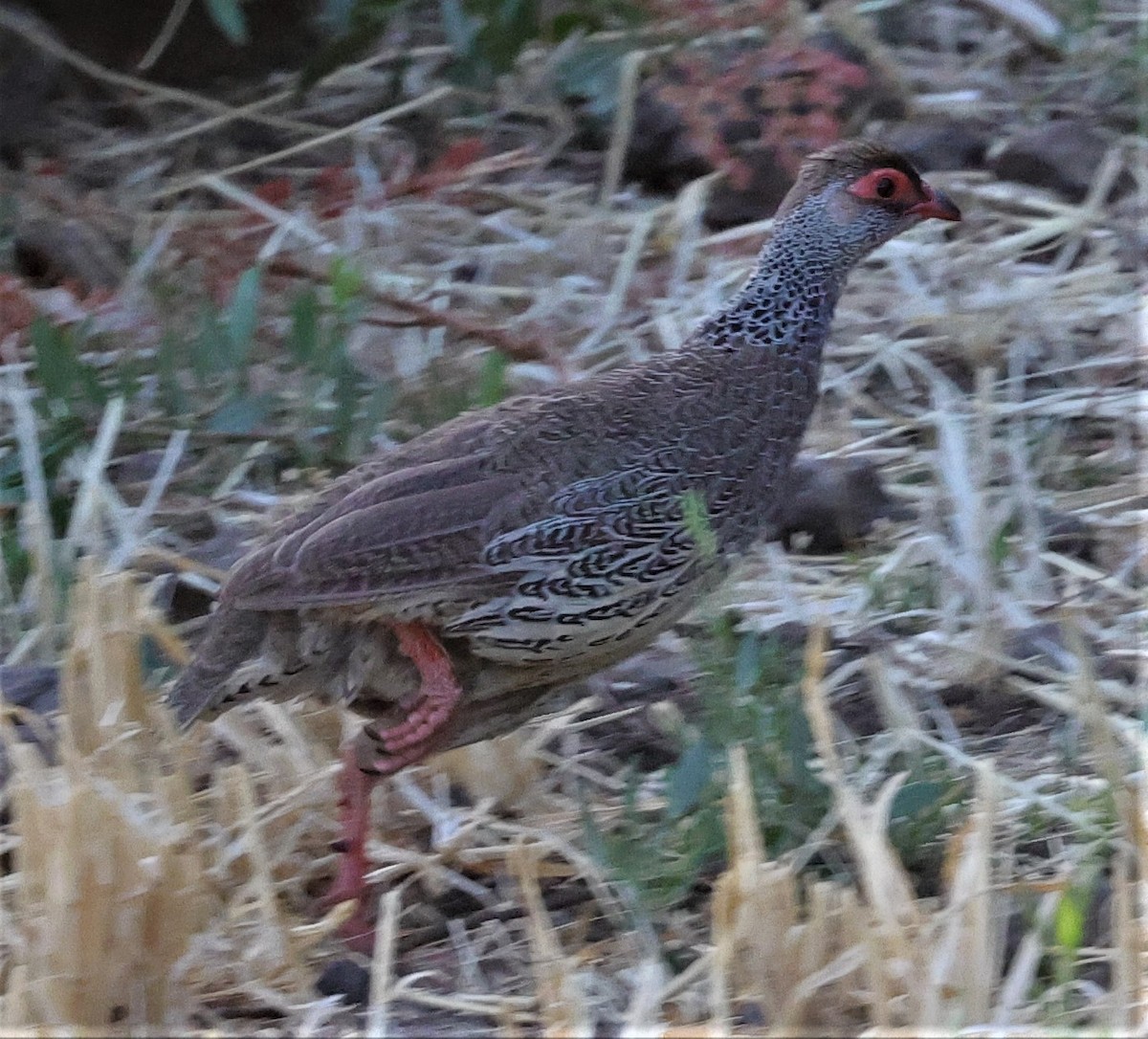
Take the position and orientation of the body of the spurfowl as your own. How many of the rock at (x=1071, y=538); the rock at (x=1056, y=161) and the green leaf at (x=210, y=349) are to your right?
0

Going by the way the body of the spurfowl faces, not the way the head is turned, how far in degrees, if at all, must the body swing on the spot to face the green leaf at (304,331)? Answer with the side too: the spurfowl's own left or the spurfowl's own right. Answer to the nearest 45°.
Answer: approximately 90° to the spurfowl's own left

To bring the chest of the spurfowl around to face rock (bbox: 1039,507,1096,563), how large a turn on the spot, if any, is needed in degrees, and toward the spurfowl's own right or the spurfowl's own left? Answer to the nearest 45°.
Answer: approximately 45° to the spurfowl's own left

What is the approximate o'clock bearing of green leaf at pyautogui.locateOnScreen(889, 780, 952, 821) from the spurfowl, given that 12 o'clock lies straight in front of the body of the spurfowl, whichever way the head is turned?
The green leaf is roughly at 1 o'clock from the spurfowl.

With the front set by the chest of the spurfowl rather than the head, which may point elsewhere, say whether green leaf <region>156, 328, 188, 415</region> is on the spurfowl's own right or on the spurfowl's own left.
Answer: on the spurfowl's own left

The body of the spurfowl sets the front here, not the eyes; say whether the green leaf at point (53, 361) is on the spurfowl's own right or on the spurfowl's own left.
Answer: on the spurfowl's own left

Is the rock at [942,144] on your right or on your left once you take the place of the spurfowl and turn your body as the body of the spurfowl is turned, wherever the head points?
on your left

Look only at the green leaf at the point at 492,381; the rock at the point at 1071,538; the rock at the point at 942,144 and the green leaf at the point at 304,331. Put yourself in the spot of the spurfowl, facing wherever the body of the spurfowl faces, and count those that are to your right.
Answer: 0

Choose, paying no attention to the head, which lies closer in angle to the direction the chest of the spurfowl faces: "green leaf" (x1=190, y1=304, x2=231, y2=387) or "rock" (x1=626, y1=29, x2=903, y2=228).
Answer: the rock

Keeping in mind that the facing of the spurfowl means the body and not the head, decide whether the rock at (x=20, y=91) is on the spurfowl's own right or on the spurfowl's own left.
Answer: on the spurfowl's own left

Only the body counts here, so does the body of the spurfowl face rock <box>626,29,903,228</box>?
no

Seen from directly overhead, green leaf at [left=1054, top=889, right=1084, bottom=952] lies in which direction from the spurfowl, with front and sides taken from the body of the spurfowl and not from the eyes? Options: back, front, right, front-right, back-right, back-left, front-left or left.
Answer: front-right

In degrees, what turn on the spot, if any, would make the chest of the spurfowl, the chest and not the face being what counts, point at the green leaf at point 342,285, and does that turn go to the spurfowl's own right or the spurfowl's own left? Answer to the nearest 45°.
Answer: approximately 90° to the spurfowl's own left

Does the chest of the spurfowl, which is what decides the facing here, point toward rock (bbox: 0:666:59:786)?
no

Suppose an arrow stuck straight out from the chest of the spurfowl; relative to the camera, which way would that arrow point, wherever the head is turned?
to the viewer's right
